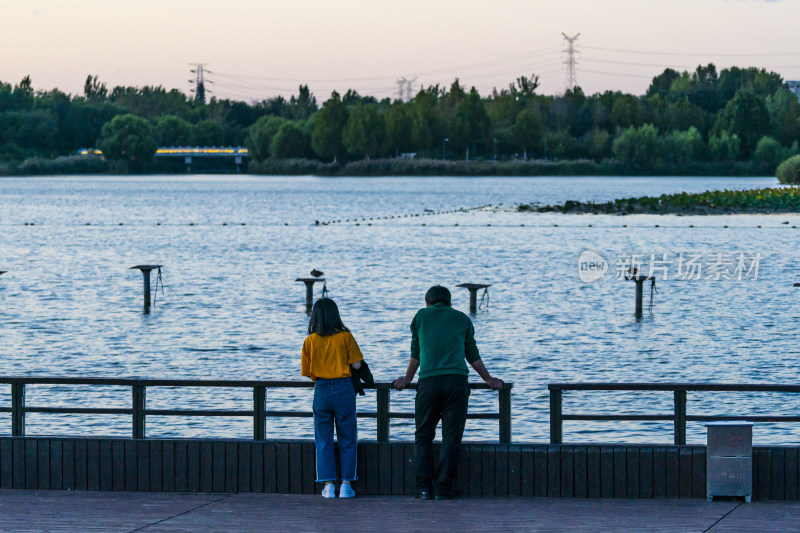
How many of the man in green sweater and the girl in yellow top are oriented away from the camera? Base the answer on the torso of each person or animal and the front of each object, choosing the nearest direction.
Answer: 2

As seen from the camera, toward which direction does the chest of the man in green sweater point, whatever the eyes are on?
away from the camera

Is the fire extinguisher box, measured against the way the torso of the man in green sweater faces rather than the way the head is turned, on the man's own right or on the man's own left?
on the man's own right

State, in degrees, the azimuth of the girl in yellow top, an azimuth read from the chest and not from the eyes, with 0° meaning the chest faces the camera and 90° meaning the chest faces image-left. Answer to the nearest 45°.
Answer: approximately 180°

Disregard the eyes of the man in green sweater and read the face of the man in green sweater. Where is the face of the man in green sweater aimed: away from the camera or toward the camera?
away from the camera

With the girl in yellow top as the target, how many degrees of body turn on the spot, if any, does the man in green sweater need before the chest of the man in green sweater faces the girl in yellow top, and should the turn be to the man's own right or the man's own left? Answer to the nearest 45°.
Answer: approximately 90° to the man's own left
